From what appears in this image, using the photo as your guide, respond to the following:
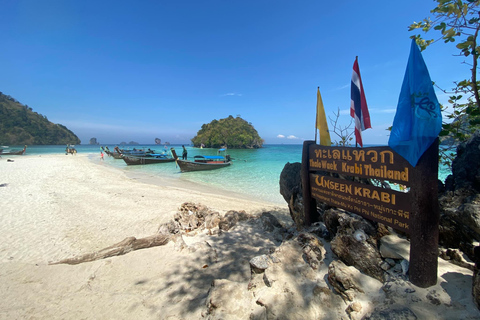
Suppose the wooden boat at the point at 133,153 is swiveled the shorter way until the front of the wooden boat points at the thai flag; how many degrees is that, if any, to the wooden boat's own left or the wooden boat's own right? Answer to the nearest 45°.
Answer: approximately 90° to the wooden boat's own left

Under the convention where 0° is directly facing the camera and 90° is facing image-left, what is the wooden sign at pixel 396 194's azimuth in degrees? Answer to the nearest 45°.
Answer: approximately 45°

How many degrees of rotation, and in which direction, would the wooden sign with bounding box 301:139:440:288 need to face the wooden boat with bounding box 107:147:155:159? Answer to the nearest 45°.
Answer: approximately 90° to its right

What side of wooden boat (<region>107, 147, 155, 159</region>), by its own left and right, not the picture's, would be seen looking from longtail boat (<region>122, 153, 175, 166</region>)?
left

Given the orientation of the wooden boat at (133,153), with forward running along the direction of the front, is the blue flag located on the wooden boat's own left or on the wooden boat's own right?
on the wooden boat's own left

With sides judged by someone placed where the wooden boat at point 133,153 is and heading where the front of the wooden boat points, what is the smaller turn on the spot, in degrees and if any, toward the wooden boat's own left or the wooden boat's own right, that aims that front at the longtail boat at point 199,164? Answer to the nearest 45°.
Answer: approximately 90° to the wooden boat's own left

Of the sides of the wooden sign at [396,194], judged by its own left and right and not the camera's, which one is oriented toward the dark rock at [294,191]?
right

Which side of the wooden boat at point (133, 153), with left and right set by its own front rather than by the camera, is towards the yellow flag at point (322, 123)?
left

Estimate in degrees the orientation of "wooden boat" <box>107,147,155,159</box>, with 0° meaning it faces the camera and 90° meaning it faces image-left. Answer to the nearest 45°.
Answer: approximately 90°

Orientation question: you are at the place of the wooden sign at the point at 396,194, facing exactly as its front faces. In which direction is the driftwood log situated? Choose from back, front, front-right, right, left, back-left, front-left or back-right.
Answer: front-right
